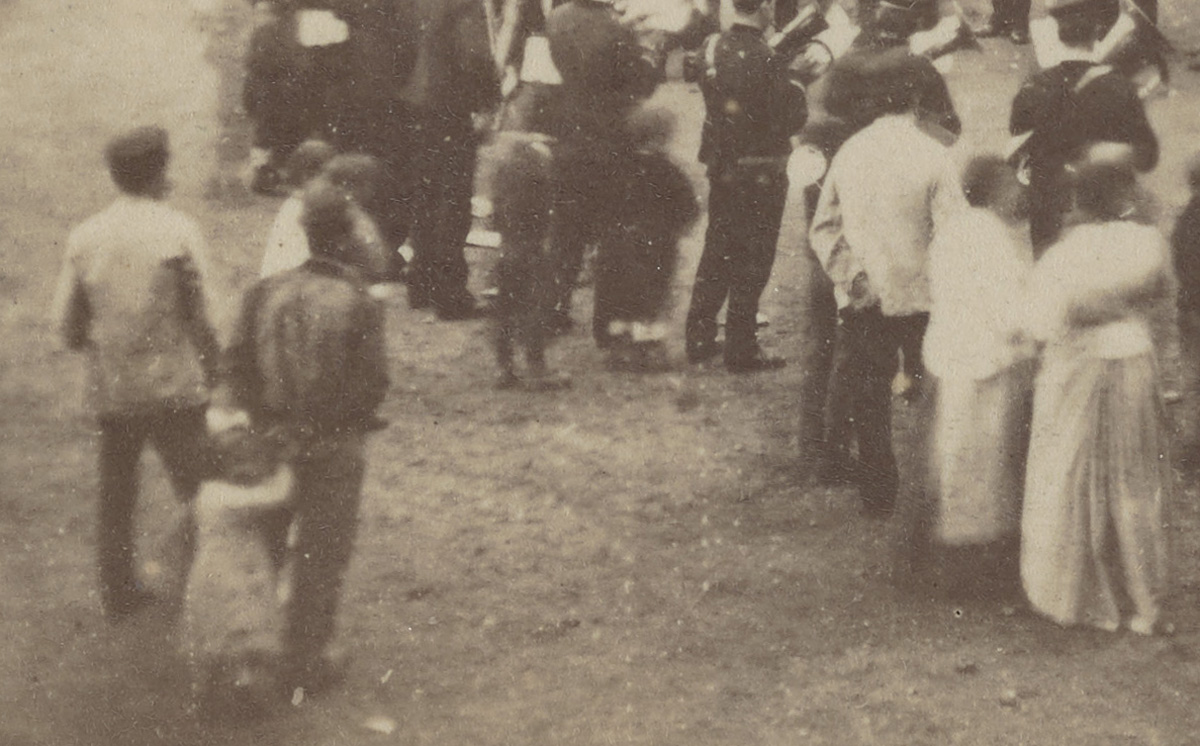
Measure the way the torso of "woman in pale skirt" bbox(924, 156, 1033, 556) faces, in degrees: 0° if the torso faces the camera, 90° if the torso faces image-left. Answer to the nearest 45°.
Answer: approximately 225°

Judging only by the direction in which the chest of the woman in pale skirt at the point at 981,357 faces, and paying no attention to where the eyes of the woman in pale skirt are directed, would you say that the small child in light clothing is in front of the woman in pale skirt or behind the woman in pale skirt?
behind
